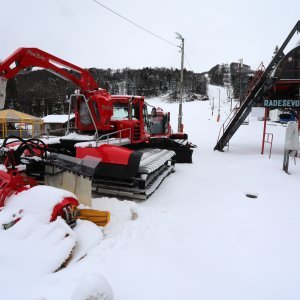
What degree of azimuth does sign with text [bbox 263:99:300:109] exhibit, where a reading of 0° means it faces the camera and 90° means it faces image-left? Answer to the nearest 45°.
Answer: approximately 0°

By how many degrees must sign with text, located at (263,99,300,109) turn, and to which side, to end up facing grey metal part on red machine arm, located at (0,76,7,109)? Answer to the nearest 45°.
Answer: approximately 45° to its right

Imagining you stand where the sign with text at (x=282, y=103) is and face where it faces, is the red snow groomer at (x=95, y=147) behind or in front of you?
in front

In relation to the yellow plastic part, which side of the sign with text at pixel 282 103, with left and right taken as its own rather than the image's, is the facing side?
front

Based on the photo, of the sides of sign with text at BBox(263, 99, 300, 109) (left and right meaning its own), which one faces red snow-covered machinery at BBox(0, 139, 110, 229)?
front
